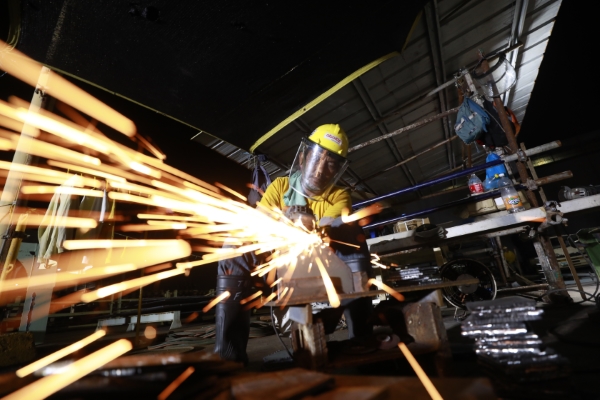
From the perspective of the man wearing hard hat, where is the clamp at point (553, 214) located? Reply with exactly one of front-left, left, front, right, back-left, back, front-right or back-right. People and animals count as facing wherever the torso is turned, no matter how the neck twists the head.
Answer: left

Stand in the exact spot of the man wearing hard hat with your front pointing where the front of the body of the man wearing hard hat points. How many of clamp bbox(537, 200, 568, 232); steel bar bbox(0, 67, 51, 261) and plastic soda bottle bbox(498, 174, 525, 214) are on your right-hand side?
1

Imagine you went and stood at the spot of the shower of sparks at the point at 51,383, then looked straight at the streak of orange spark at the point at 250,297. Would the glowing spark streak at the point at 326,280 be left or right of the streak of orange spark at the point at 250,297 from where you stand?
right

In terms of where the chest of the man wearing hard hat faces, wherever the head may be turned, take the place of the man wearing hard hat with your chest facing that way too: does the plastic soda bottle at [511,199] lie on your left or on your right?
on your left

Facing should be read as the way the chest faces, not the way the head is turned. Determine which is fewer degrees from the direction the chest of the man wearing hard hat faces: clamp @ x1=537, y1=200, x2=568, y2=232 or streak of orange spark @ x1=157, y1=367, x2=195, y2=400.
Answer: the streak of orange spark

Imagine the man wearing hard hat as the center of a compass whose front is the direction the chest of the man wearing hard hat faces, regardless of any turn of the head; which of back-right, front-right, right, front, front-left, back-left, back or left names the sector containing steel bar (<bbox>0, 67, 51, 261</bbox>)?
right

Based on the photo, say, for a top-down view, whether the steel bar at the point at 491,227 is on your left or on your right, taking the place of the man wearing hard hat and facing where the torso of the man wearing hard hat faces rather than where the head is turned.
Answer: on your left

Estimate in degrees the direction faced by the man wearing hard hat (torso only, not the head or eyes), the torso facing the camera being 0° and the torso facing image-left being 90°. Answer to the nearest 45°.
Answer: approximately 0°
